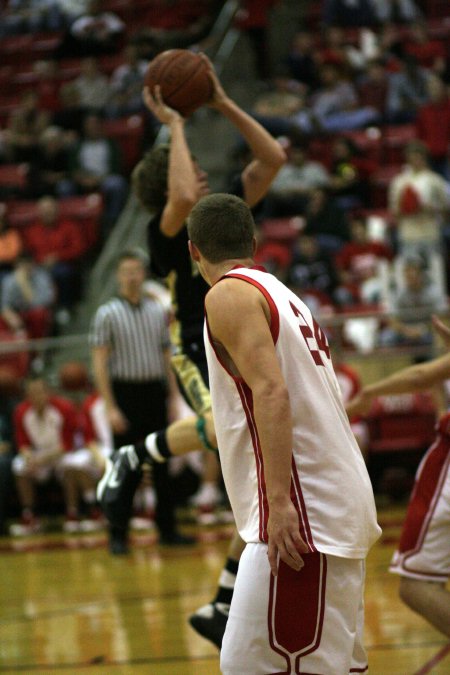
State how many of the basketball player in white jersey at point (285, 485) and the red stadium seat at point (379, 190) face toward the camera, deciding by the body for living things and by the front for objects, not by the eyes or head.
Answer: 1

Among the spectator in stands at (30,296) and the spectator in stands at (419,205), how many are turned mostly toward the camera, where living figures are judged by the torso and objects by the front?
2

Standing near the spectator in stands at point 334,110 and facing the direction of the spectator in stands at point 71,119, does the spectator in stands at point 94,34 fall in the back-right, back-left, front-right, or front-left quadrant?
front-right

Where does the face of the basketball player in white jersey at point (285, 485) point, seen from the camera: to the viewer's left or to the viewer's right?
to the viewer's left

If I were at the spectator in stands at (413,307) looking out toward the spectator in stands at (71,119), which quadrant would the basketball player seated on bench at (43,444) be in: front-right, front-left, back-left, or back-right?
front-left

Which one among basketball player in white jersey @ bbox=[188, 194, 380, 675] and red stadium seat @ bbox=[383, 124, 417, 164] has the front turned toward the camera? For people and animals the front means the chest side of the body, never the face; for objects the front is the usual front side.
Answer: the red stadium seat

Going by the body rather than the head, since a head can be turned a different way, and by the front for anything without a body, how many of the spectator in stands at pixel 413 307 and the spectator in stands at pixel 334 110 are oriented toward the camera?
2

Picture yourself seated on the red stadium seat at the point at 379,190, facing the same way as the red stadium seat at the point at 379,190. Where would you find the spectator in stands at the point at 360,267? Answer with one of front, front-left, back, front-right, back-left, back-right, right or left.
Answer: front

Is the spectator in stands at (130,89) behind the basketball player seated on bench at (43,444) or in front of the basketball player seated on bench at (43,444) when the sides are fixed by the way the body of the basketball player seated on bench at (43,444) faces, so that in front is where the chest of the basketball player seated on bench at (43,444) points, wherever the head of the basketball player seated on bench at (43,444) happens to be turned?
behind

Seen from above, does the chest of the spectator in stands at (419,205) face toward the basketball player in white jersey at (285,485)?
yes

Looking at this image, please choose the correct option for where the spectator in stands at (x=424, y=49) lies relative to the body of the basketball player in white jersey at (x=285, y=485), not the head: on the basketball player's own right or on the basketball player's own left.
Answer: on the basketball player's own right

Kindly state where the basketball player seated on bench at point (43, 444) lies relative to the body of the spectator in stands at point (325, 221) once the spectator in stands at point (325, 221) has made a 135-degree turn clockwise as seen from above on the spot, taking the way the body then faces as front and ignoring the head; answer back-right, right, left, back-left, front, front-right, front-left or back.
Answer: back-left

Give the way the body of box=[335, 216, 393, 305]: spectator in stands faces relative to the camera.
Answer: toward the camera

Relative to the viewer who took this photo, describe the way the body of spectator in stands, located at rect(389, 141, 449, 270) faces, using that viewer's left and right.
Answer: facing the viewer

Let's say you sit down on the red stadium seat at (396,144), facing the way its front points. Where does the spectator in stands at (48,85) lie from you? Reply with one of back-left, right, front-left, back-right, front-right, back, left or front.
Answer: back-right

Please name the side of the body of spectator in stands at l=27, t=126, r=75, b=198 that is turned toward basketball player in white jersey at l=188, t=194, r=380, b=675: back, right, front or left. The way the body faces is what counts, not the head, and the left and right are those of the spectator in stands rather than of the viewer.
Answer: front
